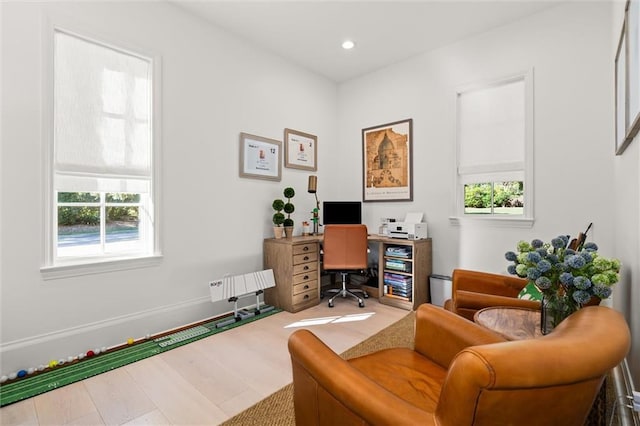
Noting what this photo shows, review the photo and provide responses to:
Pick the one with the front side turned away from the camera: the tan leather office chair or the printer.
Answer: the tan leather office chair

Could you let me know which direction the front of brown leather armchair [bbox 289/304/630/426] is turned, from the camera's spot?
facing away from the viewer and to the left of the viewer

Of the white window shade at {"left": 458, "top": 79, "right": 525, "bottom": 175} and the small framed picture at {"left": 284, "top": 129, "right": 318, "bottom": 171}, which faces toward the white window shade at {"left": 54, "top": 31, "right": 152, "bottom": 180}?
the white window shade at {"left": 458, "top": 79, "right": 525, "bottom": 175}

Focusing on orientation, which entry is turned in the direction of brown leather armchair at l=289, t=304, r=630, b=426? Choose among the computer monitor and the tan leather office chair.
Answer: the computer monitor

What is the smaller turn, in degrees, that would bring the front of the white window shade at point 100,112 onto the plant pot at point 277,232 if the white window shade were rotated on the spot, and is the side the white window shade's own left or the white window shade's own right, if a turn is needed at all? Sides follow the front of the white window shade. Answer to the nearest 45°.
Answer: approximately 45° to the white window shade's own left

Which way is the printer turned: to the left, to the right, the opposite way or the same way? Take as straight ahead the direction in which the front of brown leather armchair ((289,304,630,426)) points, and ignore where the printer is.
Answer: to the left

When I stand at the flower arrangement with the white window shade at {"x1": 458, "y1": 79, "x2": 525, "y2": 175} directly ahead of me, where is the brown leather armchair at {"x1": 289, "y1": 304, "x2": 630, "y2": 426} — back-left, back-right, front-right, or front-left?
back-left

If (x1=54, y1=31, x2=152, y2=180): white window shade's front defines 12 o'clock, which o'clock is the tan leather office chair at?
The tan leather office chair is roughly at 11 o'clock from the white window shade.

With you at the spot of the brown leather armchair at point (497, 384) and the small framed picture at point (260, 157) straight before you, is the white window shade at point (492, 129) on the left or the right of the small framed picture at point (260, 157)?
right

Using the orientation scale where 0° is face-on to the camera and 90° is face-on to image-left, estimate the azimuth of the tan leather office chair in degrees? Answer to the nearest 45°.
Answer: approximately 180°

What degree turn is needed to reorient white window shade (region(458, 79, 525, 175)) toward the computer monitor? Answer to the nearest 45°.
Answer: approximately 45° to its right

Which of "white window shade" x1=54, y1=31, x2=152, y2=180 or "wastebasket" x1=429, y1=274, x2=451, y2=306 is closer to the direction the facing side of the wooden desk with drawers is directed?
the white window shade

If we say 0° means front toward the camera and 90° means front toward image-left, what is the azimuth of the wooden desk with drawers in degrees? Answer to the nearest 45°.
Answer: approximately 0°
